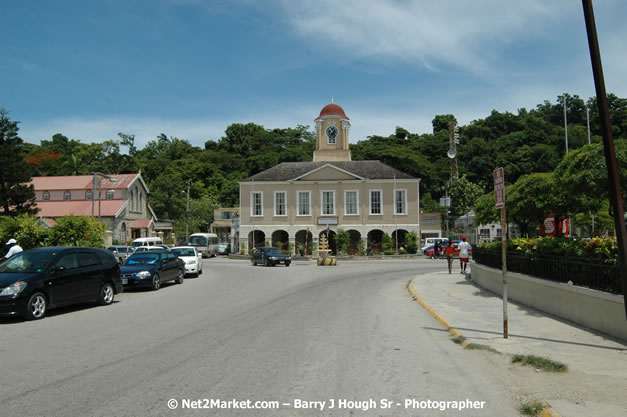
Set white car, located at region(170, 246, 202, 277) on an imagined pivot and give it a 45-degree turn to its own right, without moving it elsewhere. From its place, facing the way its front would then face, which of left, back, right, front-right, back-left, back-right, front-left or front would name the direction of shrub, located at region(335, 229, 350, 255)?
back-right

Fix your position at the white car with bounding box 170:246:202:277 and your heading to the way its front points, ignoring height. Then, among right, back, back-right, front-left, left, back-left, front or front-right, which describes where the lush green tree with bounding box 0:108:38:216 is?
right

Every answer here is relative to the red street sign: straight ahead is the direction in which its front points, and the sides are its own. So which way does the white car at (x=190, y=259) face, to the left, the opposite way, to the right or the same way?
the same way

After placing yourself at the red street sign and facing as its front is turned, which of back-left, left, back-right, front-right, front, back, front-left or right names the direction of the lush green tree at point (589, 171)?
back-left

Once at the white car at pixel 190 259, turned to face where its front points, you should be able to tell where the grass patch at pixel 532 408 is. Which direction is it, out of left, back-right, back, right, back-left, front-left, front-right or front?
front-left

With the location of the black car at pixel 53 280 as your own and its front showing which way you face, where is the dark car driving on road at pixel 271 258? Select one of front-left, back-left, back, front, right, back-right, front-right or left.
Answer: back

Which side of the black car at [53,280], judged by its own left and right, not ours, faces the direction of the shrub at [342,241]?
back

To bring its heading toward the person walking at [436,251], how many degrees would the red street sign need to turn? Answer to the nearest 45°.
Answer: approximately 180°

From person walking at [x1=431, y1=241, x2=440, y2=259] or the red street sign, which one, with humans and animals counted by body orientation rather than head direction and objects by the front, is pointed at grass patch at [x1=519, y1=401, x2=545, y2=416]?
the red street sign

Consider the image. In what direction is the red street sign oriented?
toward the camera

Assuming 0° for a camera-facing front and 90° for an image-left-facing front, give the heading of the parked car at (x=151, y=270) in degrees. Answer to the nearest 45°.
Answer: approximately 45°

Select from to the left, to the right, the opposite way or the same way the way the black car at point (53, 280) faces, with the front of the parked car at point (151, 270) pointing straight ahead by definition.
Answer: the same way

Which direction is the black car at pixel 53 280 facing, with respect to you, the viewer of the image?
facing the viewer and to the left of the viewer
